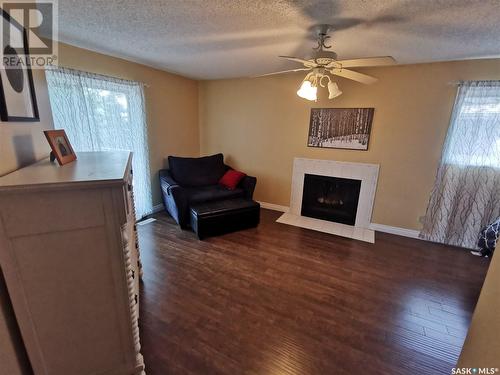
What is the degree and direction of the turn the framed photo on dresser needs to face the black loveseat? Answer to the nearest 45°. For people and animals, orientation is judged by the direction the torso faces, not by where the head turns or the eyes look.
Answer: approximately 90° to its left

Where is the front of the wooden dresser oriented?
to the viewer's right

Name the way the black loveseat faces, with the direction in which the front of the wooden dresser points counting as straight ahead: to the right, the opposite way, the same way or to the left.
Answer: to the right

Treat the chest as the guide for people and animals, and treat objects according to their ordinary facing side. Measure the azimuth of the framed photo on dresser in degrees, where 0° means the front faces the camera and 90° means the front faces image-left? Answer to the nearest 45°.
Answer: approximately 315°

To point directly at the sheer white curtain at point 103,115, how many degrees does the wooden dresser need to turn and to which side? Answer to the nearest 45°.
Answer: approximately 90° to its left
